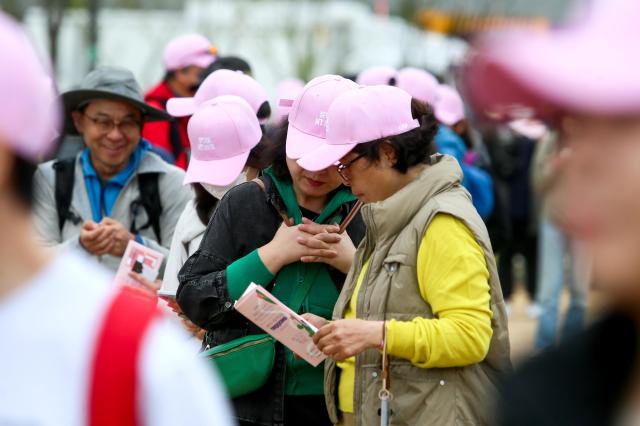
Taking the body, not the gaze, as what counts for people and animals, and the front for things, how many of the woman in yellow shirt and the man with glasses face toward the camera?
1

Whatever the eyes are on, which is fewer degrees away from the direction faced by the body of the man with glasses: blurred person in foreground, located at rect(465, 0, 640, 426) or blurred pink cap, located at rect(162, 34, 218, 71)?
the blurred person in foreground

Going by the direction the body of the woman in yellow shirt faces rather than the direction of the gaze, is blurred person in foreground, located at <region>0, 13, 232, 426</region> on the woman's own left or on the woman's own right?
on the woman's own left

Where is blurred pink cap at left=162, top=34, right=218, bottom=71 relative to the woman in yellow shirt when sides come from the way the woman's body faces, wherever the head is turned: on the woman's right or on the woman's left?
on the woman's right

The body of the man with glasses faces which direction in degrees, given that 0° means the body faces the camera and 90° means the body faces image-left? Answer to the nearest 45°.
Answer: approximately 0°

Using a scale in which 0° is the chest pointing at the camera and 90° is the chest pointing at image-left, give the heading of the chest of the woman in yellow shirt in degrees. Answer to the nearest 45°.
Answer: approximately 90°

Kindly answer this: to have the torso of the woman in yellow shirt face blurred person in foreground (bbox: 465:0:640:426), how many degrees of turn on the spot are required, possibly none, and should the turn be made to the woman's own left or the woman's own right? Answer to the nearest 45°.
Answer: approximately 90° to the woman's own left
